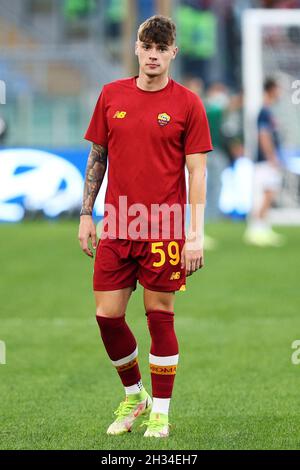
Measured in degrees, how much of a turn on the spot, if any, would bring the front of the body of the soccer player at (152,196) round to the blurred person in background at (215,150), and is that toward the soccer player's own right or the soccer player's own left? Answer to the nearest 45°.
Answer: approximately 180°

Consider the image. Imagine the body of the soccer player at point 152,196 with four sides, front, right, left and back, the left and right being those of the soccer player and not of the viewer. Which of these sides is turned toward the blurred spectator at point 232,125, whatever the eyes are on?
back

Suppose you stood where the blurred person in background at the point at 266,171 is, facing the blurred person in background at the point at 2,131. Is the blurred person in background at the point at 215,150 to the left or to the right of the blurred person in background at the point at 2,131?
right

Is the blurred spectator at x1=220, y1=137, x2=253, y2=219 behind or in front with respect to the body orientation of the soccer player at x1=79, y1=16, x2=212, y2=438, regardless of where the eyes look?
behind

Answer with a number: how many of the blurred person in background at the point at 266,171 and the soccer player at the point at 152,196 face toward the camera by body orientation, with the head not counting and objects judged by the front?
1

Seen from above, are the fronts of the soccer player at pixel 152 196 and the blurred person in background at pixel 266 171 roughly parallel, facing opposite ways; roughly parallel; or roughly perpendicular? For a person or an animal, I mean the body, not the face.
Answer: roughly perpendicular
